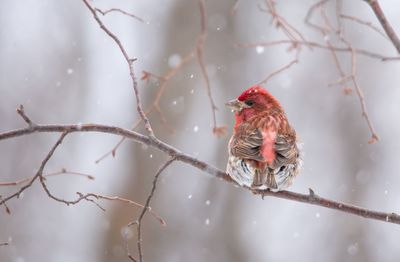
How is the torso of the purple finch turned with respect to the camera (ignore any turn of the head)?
away from the camera

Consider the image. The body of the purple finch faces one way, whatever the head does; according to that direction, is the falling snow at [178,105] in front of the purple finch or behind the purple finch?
in front
